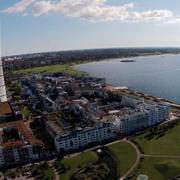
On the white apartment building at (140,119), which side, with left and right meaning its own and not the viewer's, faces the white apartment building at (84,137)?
right

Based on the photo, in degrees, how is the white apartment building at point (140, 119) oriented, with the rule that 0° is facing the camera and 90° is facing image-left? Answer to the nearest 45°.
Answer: approximately 315°
